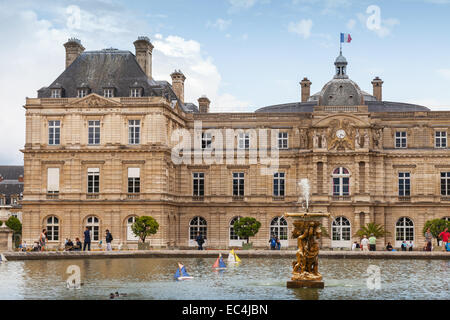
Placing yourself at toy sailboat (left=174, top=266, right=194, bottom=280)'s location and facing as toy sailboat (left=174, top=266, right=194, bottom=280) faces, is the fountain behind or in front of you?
in front

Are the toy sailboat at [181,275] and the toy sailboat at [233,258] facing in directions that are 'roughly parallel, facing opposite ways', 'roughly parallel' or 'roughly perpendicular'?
roughly parallel

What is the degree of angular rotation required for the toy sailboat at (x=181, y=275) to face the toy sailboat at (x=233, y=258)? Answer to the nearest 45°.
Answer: approximately 90° to its left

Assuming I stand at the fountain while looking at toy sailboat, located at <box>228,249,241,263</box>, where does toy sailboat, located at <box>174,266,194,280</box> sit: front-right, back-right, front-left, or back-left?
front-left

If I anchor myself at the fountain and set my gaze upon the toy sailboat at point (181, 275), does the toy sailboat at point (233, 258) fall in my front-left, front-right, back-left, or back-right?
front-right

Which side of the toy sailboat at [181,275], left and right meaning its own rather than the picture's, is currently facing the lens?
right

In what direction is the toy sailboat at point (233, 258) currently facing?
to the viewer's right

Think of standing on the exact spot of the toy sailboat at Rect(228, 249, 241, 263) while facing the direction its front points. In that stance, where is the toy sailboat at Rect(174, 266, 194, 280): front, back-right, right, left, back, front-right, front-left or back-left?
right

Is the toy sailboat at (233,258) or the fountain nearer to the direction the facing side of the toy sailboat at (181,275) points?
the fountain
